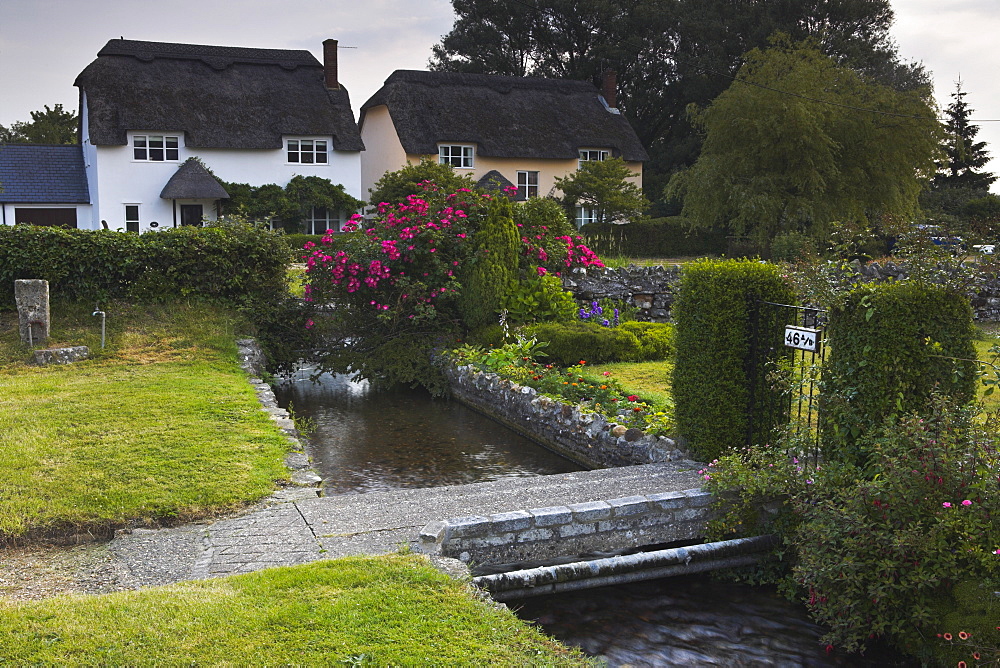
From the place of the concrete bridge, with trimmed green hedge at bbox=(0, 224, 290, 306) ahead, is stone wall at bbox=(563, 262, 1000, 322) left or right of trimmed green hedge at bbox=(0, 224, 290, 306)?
right

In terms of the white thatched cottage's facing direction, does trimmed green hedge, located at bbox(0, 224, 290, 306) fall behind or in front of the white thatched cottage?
in front

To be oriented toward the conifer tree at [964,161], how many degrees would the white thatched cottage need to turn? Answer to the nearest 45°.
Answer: approximately 90° to its left

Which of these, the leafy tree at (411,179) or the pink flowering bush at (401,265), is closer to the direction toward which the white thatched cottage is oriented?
the pink flowering bush

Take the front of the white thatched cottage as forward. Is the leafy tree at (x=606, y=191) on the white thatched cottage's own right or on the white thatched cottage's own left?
on the white thatched cottage's own left

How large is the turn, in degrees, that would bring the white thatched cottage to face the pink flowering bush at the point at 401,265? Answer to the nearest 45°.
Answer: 0° — it already faces it

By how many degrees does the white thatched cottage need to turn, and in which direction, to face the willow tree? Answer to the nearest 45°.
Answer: approximately 45° to its left

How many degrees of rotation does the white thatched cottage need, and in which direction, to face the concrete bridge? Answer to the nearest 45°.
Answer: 0° — it already faces it

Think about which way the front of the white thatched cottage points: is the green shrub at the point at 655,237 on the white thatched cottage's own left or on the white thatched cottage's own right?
on the white thatched cottage's own left

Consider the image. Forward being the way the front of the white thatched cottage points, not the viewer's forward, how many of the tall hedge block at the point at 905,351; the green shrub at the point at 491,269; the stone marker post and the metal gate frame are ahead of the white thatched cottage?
4

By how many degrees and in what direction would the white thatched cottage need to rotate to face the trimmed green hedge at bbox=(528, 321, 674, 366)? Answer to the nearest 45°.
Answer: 0° — it already faces it

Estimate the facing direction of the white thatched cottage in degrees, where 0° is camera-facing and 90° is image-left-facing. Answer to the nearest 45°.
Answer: approximately 0°
